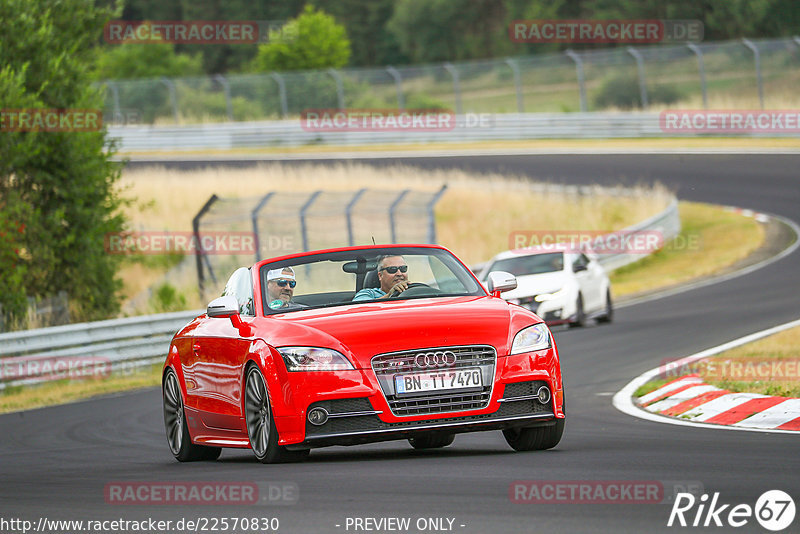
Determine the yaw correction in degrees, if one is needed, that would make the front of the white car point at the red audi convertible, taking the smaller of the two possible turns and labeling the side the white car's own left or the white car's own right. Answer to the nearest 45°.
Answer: approximately 45° to the white car's own left

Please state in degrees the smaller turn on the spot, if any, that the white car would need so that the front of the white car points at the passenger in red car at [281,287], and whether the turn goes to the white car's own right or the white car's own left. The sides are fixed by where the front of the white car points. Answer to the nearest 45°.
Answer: approximately 45° to the white car's own left

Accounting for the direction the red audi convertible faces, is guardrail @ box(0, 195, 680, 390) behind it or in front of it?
behind

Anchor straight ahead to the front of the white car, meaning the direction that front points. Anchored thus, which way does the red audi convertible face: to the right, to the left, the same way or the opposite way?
to the left

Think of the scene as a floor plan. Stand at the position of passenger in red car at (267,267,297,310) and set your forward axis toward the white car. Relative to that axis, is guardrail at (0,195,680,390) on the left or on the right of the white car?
left

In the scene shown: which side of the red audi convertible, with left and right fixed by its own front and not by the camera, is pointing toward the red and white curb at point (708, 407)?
left

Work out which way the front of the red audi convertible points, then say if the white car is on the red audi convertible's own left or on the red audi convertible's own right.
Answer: on the red audi convertible's own left

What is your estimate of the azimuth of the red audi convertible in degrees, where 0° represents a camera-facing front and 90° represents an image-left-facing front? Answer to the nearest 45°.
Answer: approximately 315°
